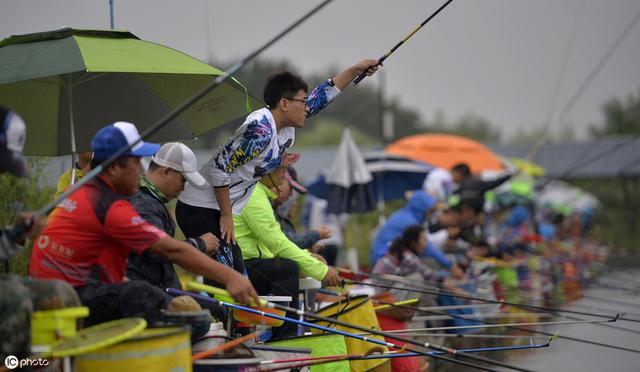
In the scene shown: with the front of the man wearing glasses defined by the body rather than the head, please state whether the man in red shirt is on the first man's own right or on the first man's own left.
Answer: on the first man's own right

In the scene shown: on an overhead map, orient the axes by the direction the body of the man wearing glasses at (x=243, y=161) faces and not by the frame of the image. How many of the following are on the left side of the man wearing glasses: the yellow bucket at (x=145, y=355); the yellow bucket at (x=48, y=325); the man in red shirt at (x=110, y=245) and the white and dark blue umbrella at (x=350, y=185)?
1

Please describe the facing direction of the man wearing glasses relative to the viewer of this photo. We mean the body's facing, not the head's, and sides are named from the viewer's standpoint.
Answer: facing to the right of the viewer

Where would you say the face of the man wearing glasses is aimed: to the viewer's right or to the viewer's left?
to the viewer's right

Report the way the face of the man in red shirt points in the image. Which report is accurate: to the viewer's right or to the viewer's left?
to the viewer's right

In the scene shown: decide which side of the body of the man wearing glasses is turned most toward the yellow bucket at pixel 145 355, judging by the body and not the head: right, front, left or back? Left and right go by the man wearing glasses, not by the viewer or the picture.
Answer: right
